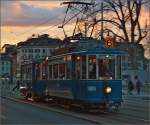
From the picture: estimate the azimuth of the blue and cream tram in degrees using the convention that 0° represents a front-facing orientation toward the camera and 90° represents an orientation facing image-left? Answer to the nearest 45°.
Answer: approximately 315°
